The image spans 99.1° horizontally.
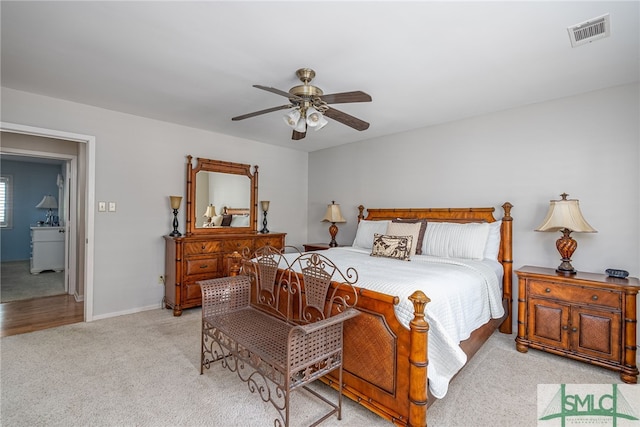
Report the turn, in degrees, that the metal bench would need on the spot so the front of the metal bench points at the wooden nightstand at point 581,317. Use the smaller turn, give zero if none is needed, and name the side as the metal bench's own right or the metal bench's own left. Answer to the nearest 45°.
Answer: approximately 135° to the metal bench's own left

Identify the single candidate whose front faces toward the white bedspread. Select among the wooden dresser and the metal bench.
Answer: the wooden dresser

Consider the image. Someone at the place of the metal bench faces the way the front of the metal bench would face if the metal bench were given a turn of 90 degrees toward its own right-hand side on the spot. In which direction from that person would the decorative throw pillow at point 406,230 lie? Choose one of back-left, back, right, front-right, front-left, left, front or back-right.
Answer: right

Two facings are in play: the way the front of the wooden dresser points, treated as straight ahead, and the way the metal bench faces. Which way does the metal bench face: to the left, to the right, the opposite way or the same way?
to the right

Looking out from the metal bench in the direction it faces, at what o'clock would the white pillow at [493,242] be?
The white pillow is roughly at 7 o'clock from the metal bench.

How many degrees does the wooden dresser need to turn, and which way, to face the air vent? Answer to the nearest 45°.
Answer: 0° — it already faces it

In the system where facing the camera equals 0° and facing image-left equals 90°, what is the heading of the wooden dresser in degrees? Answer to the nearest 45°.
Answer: approximately 315°

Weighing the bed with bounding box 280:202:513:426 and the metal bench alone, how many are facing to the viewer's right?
0

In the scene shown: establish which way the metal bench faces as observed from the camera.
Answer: facing the viewer and to the left of the viewer

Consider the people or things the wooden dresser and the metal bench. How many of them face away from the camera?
0

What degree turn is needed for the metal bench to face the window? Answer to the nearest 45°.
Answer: approximately 90° to its right
